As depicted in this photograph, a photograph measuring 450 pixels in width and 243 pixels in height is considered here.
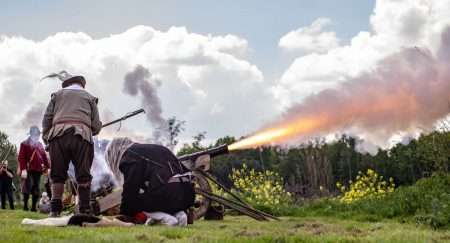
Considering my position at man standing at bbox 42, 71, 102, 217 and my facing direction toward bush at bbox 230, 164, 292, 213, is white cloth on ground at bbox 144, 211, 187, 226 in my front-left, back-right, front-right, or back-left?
front-right

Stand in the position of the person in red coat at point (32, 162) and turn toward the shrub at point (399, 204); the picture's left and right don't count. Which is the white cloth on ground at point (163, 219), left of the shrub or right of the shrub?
right

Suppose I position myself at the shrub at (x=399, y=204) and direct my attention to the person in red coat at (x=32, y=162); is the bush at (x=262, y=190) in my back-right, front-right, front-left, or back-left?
front-right

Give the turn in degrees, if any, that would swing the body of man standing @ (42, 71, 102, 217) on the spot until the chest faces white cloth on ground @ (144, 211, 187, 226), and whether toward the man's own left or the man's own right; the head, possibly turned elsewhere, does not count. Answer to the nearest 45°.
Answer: approximately 90° to the man's own right

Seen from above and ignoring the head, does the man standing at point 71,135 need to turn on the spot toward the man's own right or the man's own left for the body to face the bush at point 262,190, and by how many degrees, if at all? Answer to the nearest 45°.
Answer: approximately 45° to the man's own right

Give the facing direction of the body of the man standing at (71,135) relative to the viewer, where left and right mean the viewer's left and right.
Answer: facing away from the viewer

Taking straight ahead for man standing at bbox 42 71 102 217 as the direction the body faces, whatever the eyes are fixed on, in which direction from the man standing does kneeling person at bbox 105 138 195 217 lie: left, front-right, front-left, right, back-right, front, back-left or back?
right
